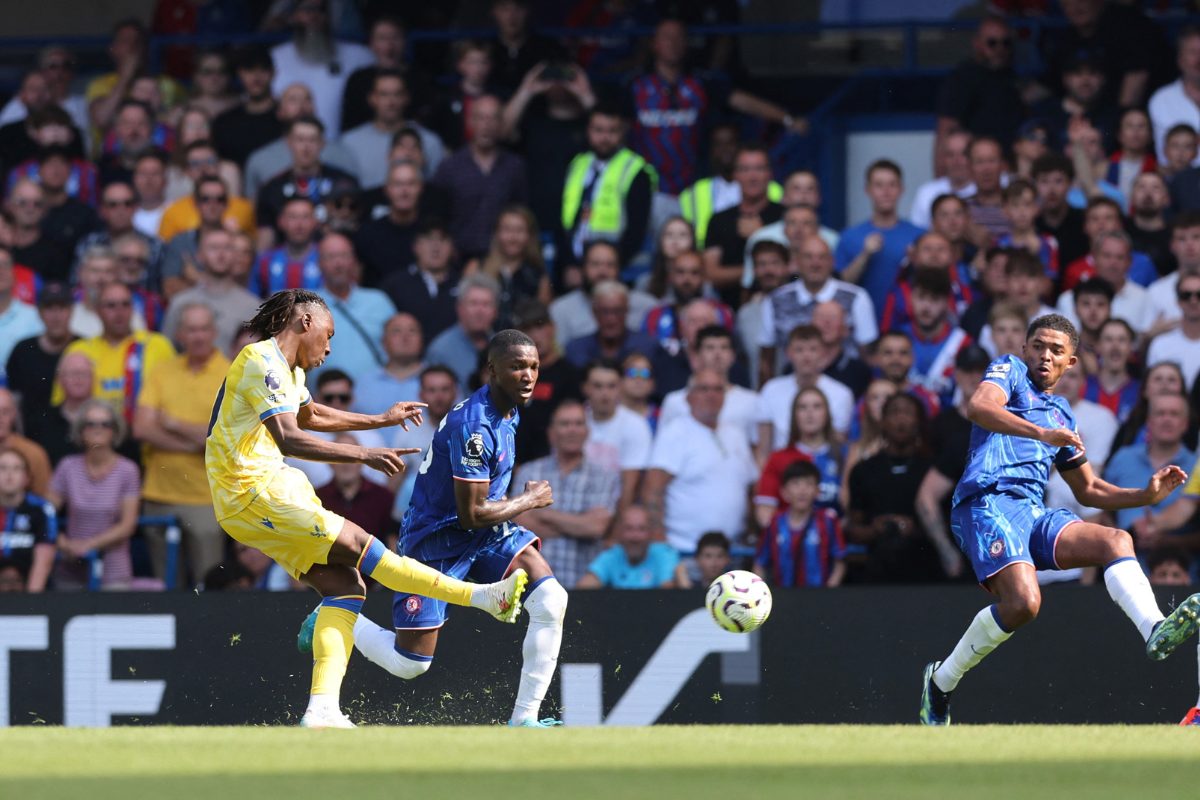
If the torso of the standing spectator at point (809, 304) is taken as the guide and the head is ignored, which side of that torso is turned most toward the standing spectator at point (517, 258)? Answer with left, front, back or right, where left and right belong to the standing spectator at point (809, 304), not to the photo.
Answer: right

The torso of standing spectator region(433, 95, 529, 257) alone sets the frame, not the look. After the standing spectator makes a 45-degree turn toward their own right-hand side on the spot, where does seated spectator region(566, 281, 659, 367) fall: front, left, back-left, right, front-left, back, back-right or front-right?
left

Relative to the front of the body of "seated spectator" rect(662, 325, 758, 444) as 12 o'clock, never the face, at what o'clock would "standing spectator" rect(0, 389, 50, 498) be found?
The standing spectator is roughly at 3 o'clock from the seated spectator.

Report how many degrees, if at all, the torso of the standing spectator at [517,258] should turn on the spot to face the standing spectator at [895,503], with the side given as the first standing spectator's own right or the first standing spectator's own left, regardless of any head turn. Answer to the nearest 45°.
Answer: approximately 45° to the first standing spectator's own left

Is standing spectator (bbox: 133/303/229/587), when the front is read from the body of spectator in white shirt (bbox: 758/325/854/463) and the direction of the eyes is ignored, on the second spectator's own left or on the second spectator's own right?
on the second spectator's own right

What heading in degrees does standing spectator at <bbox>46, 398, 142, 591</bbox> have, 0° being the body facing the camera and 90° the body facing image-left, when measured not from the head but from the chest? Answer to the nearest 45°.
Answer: approximately 0°

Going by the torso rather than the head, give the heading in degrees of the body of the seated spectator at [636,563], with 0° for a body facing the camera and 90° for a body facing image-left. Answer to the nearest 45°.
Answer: approximately 0°

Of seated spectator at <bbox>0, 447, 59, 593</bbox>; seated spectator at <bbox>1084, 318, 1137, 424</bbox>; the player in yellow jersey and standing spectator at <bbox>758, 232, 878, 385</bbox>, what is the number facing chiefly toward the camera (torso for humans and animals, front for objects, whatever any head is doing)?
3
